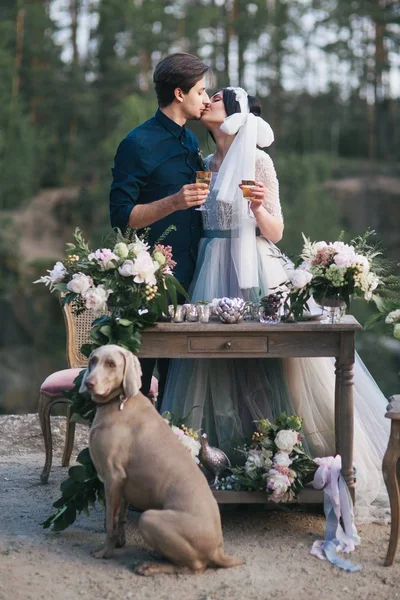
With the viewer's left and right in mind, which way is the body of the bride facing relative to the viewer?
facing the viewer and to the left of the viewer

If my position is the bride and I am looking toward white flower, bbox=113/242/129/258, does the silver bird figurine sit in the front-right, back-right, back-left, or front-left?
front-left

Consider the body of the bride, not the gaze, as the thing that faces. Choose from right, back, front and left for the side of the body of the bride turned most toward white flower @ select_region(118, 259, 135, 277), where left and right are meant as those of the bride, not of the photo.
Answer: front

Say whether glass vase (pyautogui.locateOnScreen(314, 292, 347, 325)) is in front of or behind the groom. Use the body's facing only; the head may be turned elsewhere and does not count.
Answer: in front

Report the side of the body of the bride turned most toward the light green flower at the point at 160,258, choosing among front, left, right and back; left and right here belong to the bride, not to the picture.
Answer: front

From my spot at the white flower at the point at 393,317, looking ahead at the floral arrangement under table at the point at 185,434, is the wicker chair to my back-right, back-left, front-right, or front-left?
front-right

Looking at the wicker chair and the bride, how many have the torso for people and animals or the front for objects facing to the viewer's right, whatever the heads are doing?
0

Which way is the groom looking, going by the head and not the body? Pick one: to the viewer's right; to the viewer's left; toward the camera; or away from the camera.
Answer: to the viewer's right

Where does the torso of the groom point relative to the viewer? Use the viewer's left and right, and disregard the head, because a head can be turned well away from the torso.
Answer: facing the viewer and to the right of the viewer
